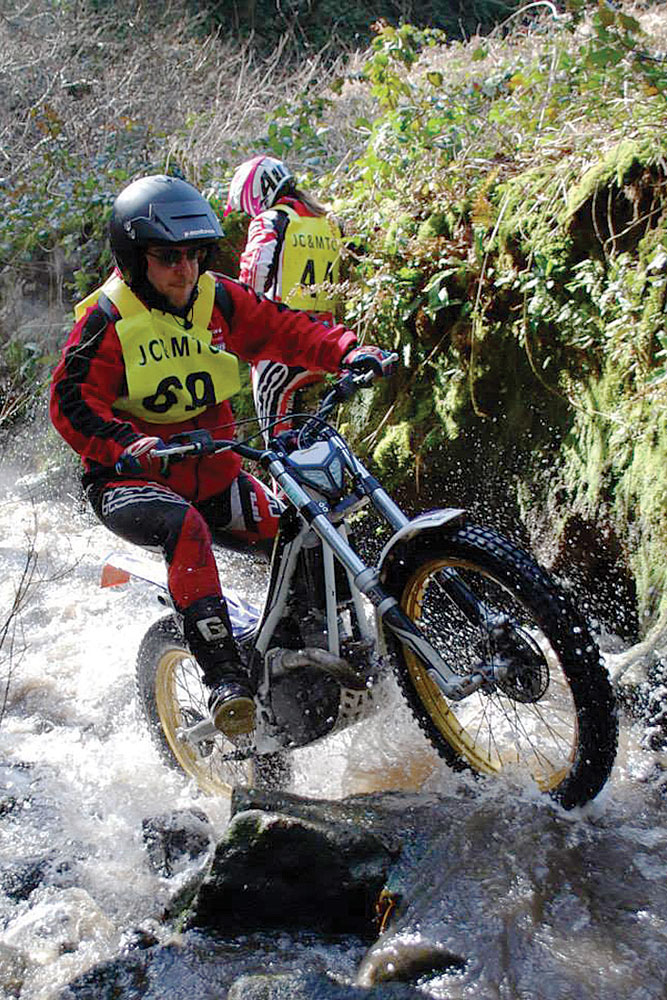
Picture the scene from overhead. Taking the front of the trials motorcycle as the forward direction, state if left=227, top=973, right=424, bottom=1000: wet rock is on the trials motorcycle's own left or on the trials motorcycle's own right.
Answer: on the trials motorcycle's own right

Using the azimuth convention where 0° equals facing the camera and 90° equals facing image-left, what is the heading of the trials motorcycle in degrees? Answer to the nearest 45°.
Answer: approximately 315°

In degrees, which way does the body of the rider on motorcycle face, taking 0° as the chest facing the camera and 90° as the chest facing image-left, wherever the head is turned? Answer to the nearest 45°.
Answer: approximately 315°
